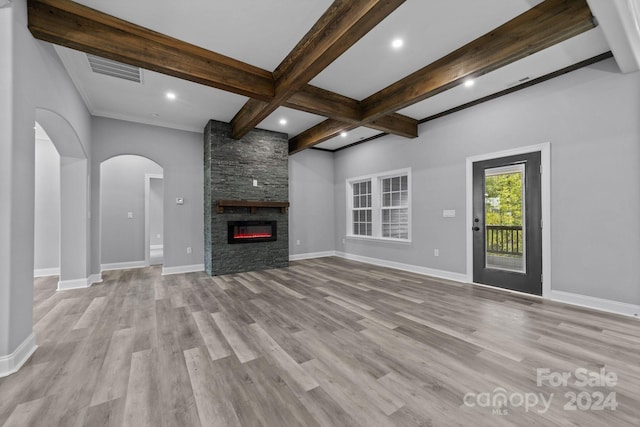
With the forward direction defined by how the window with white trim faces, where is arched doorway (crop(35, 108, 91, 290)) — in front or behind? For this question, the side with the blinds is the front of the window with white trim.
in front

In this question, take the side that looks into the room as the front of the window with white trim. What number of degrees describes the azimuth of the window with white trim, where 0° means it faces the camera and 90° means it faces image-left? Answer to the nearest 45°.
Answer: approximately 45°

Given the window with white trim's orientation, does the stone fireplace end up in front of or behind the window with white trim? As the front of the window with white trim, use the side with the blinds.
in front
